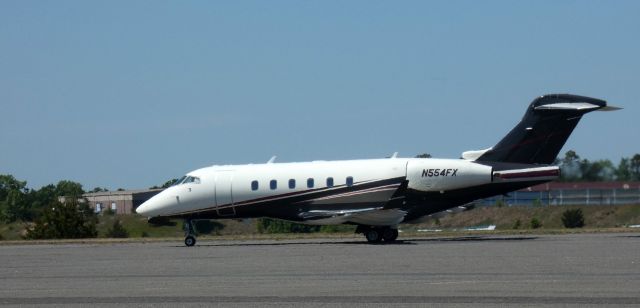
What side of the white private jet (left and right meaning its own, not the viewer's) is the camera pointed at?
left
